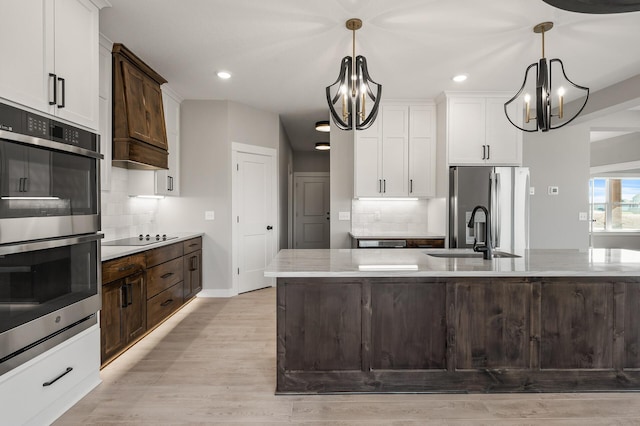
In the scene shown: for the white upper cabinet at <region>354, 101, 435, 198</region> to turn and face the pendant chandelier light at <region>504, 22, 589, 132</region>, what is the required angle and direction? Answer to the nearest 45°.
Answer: approximately 45° to its left

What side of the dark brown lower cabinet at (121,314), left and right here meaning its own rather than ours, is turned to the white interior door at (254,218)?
left

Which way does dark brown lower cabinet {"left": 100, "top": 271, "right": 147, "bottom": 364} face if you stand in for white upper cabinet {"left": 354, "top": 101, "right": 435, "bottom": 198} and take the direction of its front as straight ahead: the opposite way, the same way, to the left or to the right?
to the left

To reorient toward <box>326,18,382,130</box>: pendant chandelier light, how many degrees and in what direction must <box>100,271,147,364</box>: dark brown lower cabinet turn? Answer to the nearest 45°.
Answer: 0° — it already faces it

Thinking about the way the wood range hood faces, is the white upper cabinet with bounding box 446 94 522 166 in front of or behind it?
in front

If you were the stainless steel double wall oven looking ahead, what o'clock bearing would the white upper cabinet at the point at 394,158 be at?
The white upper cabinet is roughly at 10 o'clock from the stainless steel double wall oven.

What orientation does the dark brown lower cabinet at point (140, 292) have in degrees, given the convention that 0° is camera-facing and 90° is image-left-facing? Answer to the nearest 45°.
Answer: approximately 315°

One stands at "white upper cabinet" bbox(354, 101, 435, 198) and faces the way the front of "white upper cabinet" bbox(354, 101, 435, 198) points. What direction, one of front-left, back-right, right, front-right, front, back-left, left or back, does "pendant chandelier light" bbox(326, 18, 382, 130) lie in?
front

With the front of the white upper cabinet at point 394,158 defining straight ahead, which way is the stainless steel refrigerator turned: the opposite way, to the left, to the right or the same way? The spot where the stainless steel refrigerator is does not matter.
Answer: the same way

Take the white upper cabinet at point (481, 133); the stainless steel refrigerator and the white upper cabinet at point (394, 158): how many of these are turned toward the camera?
3

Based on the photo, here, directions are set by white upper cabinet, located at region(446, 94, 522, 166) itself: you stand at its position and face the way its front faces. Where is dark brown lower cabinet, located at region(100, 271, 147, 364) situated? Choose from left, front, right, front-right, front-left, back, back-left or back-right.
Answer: front-right

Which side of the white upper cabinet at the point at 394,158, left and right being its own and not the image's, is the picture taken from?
front

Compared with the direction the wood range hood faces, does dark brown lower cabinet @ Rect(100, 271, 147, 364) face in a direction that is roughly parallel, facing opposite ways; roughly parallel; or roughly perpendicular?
roughly parallel

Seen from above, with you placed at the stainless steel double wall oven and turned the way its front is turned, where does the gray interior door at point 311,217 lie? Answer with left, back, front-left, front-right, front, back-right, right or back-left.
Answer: left

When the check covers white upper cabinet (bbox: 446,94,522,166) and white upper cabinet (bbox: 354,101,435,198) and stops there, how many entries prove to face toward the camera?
2

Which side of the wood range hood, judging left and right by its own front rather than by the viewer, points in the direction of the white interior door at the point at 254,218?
left

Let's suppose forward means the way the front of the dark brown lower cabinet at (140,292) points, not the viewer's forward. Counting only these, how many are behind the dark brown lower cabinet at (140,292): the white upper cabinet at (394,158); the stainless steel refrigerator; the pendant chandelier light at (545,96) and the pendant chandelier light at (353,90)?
0

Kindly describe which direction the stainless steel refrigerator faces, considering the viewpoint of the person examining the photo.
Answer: facing the viewer

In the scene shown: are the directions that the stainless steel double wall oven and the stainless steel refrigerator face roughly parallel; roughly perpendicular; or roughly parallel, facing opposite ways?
roughly perpendicular

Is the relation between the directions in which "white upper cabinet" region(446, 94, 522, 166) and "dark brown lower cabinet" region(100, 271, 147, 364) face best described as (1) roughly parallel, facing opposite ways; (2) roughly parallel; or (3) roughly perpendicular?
roughly perpendicular

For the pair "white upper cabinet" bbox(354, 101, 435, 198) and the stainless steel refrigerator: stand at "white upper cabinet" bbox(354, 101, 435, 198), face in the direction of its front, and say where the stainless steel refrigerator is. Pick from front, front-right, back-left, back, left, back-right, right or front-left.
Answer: left
